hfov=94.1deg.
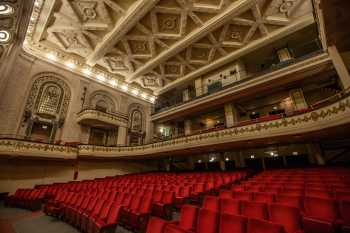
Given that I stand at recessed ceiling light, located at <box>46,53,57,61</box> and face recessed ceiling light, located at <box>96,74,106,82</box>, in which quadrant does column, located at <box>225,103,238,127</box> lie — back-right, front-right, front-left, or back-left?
front-right

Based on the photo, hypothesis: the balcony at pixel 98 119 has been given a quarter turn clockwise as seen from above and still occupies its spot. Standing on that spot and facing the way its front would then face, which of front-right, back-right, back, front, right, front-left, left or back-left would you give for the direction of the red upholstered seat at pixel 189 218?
front-left

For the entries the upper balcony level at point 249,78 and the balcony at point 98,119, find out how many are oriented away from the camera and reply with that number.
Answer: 0

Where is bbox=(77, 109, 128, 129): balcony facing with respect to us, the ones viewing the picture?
facing the viewer and to the right of the viewer

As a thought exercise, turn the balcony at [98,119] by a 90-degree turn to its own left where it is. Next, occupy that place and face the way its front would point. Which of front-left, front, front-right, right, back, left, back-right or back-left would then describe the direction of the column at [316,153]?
right

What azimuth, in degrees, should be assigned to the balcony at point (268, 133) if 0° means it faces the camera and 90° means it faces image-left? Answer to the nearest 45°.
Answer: approximately 45°

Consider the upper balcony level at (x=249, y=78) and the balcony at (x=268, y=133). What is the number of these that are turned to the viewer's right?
0

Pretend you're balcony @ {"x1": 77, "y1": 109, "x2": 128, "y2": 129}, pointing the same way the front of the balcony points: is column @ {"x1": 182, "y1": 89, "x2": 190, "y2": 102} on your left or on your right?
on your left

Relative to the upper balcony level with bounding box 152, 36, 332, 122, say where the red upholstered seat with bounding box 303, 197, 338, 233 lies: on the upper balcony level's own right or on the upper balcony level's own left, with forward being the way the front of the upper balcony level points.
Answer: on the upper balcony level's own left

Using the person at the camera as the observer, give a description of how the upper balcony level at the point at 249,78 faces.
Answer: facing the viewer and to the left of the viewer
